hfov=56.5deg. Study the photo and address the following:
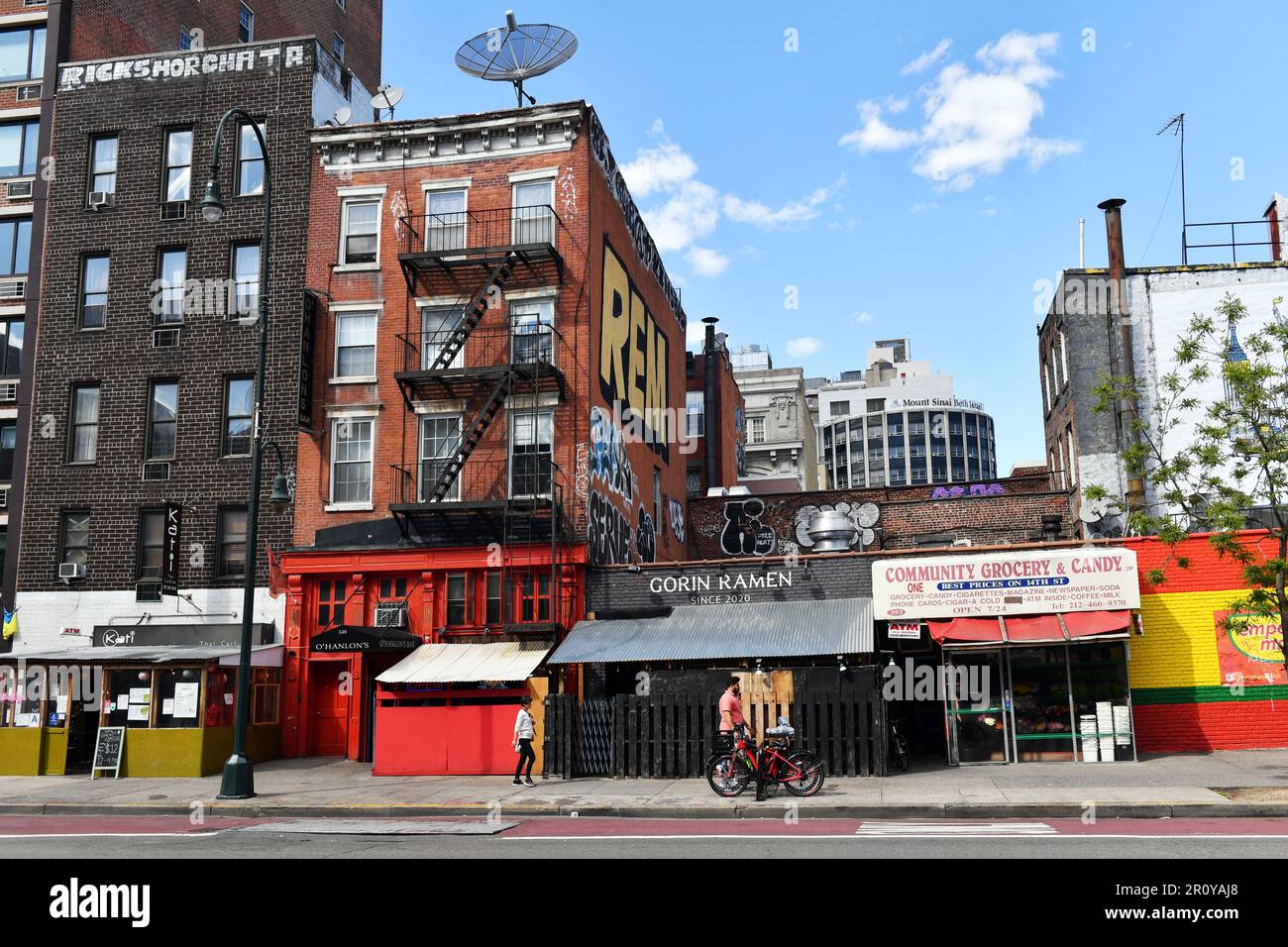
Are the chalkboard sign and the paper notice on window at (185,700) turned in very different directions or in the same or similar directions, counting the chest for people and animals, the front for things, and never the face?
same or similar directions

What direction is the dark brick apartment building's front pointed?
toward the camera

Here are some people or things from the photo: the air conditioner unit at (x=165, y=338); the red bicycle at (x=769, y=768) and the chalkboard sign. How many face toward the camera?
2

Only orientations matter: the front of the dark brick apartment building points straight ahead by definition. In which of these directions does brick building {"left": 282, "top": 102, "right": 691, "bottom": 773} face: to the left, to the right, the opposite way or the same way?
the same way

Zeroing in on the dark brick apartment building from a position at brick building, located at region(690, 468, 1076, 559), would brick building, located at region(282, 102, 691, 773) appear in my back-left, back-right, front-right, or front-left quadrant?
front-left

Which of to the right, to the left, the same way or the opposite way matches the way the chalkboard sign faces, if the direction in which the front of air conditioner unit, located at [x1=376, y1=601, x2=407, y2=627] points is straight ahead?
the same way

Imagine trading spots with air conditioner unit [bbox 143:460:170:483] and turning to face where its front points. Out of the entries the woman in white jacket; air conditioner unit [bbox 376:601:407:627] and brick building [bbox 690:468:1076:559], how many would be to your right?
0

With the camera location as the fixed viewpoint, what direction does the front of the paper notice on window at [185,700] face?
facing the viewer

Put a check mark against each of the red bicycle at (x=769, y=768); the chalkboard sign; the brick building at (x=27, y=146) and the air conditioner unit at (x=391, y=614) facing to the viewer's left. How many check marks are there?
1

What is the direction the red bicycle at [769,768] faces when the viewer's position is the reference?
facing to the left of the viewer

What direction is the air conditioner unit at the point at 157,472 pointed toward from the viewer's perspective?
toward the camera

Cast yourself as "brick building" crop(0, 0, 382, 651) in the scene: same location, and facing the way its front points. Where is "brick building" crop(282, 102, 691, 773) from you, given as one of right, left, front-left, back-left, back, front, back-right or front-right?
front-left
